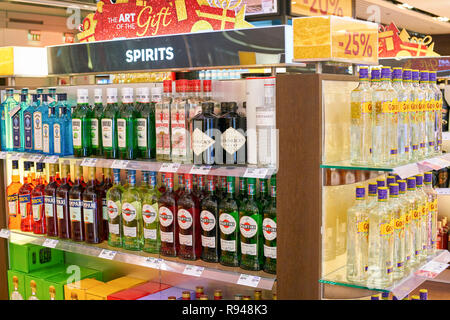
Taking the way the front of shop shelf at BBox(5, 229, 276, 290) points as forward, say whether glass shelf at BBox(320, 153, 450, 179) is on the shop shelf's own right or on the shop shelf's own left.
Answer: on the shop shelf's own left

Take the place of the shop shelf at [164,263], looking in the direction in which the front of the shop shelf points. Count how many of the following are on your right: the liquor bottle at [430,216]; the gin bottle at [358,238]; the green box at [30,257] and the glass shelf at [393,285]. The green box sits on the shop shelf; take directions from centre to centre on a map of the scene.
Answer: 1

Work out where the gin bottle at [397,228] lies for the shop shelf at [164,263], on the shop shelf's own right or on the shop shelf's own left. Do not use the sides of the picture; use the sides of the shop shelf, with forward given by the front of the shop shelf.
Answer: on the shop shelf's own left

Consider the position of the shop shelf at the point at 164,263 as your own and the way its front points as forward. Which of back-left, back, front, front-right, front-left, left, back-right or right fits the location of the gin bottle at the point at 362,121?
left

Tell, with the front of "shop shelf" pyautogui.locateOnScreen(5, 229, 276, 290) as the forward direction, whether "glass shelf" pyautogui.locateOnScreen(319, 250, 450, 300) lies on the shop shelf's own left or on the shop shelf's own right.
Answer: on the shop shelf's own left

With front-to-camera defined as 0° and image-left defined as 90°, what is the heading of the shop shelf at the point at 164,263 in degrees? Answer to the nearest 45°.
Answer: approximately 45°

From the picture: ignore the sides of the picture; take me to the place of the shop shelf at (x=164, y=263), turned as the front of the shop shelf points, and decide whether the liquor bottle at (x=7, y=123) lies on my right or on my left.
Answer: on my right
